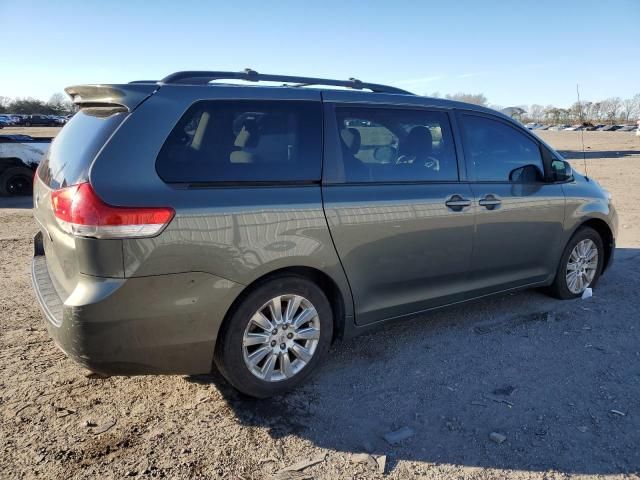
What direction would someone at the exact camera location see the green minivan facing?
facing away from the viewer and to the right of the viewer

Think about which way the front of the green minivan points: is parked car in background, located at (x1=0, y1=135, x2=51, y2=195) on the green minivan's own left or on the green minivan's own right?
on the green minivan's own left

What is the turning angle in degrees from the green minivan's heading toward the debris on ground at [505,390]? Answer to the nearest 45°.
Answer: approximately 45° to its right
